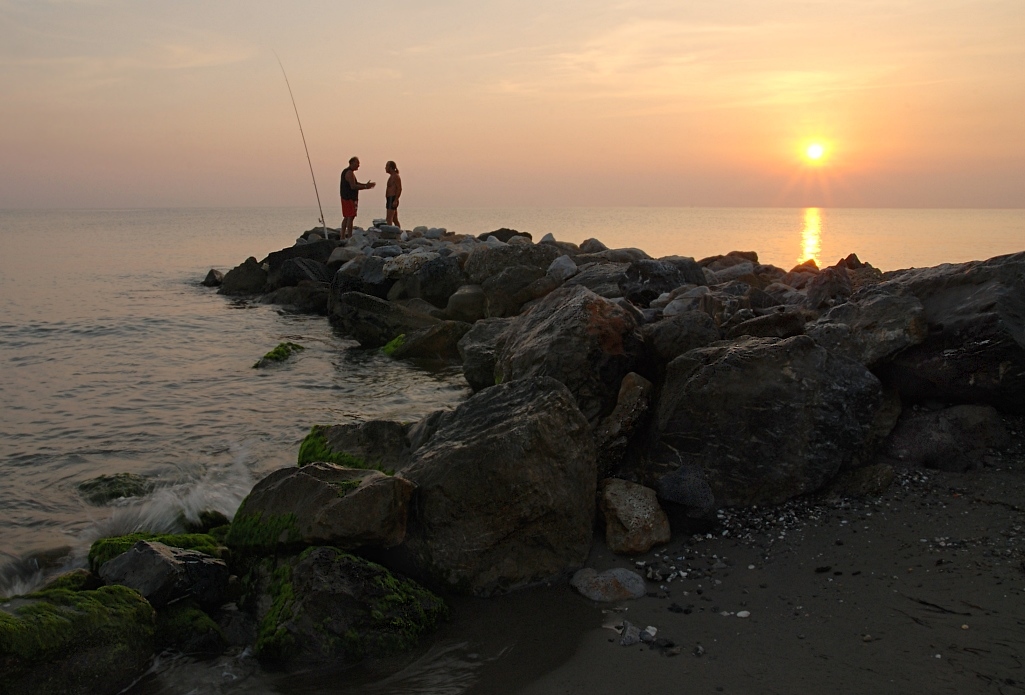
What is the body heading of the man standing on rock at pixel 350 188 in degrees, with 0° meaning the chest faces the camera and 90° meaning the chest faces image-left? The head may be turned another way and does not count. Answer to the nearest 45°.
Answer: approximately 270°

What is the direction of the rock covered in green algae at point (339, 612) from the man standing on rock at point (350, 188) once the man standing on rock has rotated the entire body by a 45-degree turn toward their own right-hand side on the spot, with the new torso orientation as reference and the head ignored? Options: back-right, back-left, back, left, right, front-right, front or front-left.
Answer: front-right

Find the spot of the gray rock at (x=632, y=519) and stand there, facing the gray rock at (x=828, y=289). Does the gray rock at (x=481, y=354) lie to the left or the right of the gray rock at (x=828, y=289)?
left

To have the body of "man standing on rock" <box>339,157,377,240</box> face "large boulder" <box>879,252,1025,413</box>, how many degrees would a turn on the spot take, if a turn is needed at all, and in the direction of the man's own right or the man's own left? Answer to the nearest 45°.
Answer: approximately 90° to the man's own right

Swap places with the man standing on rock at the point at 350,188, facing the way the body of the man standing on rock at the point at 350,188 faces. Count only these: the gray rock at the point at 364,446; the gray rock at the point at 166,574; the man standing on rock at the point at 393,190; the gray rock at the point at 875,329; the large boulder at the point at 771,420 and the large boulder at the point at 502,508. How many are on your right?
5

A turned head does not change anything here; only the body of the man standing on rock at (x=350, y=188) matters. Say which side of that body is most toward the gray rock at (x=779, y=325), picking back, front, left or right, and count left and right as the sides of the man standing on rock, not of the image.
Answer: right

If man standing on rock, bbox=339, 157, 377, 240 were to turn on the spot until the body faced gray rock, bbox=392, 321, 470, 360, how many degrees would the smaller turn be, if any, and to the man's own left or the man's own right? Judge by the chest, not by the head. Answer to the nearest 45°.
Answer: approximately 90° to the man's own right

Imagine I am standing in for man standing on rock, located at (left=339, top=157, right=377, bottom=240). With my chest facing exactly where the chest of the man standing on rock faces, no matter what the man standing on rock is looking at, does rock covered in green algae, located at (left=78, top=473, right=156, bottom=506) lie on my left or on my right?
on my right

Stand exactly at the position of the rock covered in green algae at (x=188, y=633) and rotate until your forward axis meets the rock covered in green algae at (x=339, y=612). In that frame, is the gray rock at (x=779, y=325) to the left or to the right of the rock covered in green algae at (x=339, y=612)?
left

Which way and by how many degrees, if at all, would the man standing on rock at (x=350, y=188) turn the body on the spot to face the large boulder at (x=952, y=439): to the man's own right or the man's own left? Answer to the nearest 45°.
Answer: approximately 90° to the man's own right

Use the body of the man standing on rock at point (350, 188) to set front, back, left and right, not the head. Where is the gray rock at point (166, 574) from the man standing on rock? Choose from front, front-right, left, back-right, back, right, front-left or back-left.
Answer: right

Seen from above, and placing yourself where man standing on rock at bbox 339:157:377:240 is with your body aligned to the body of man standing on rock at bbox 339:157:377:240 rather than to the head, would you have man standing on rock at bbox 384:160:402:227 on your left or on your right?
on your left

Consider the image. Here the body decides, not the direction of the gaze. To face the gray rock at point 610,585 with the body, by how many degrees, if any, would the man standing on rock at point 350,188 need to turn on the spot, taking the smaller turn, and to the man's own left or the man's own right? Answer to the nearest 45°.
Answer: approximately 90° to the man's own right

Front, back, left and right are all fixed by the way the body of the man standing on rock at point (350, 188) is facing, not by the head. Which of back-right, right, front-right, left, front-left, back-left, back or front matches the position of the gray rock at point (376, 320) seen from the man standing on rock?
right

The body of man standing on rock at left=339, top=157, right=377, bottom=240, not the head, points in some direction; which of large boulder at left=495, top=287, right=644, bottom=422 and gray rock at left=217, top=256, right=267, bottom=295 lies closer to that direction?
the large boulder

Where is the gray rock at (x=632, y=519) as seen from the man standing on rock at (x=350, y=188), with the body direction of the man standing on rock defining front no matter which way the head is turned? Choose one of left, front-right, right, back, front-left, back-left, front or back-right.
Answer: right
